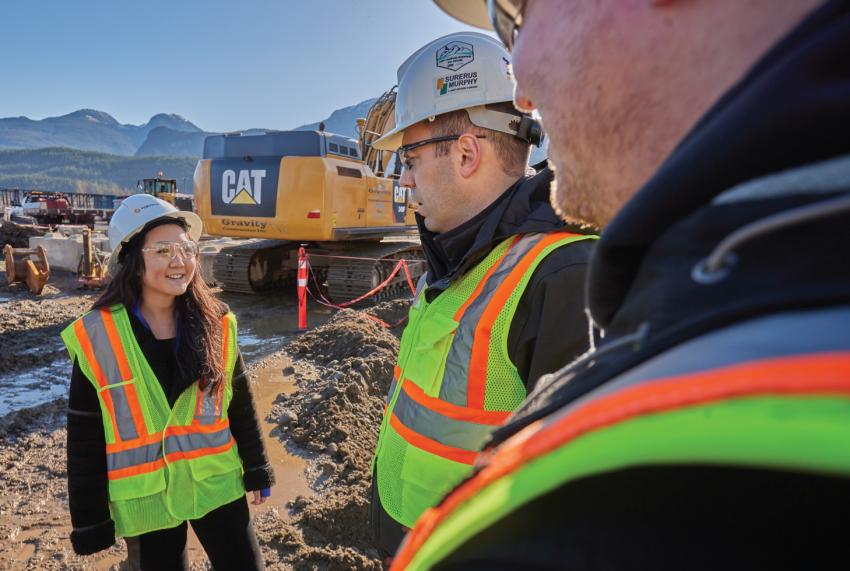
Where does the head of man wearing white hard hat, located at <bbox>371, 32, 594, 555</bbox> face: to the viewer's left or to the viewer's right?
to the viewer's left

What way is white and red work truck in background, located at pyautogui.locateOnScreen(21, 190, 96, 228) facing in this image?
to the viewer's left

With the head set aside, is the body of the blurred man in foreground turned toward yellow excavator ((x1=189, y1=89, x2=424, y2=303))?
no

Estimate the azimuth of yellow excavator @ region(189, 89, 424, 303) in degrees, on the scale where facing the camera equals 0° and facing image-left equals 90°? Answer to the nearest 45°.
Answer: approximately 225°

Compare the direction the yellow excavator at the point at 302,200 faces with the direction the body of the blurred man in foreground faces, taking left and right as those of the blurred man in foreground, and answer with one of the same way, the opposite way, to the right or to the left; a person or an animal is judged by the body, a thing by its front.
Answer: to the right

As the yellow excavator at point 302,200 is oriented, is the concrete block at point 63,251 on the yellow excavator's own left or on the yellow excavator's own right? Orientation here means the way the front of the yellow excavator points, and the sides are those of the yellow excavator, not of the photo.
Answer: on the yellow excavator's own left

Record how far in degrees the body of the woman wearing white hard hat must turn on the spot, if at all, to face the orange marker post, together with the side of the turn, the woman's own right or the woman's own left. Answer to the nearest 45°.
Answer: approximately 135° to the woman's own left

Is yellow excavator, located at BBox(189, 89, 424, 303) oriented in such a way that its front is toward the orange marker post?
no

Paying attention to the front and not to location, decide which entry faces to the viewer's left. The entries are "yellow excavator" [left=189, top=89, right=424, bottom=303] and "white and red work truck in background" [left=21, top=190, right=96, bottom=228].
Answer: the white and red work truck in background

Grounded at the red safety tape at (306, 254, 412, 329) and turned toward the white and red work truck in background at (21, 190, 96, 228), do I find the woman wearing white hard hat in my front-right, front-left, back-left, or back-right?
back-left

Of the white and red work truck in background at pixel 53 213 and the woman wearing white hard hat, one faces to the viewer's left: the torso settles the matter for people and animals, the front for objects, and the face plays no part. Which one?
the white and red work truck in background

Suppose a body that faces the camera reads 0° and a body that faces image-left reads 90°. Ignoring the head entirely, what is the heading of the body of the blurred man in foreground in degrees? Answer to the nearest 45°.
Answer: approximately 90°
